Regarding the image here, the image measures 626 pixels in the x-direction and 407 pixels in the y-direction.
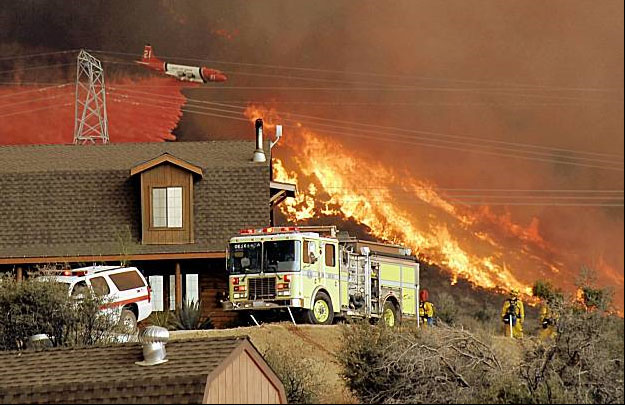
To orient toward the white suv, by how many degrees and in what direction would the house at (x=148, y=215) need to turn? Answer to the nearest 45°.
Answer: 0° — it already faces it

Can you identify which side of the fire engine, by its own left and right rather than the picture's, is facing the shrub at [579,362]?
left

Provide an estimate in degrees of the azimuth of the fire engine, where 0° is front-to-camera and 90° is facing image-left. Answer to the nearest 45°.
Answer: approximately 45°

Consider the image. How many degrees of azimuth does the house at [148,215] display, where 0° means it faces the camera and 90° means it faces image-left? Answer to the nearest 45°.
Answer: approximately 0°
